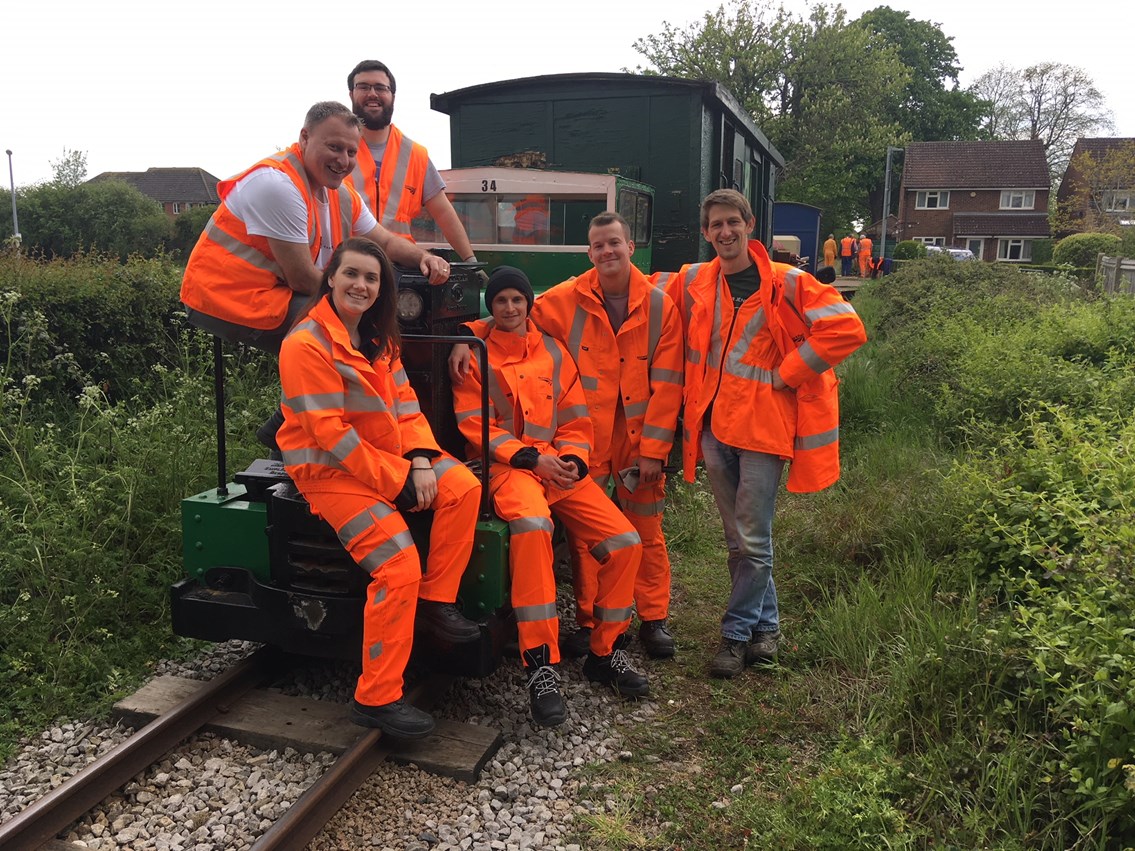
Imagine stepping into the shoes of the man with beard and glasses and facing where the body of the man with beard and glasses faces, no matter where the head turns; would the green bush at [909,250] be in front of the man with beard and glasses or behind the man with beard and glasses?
behind

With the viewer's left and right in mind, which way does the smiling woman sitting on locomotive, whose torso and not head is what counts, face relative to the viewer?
facing the viewer and to the right of the viewer

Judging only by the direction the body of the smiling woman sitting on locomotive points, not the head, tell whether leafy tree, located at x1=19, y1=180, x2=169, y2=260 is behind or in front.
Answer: behind

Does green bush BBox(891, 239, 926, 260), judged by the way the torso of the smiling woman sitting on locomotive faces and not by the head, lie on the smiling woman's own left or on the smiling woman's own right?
on the smiling woman's own left

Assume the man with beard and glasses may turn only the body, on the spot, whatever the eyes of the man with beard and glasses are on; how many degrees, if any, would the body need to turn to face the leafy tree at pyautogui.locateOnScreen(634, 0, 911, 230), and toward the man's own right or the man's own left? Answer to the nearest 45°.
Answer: approximately 135° to the man's own left

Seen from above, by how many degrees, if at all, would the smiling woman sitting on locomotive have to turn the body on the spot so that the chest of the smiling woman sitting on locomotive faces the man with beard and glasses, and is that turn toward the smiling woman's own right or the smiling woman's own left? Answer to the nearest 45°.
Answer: approximately 135° to the smiling woman's own left

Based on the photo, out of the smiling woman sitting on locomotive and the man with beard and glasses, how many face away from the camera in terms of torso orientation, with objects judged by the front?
0

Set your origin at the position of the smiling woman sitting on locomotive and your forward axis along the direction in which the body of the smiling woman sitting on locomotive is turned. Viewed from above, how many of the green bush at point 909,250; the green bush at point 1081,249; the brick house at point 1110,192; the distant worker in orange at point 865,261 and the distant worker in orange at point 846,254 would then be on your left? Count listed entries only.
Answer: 5

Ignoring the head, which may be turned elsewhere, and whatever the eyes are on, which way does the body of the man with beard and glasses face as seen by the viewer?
toward the camera

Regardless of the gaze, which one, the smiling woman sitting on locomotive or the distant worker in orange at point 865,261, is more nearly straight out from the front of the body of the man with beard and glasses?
the smiling woman sitting on locomotive

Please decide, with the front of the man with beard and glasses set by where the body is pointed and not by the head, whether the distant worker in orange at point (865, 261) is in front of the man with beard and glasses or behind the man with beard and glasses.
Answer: behind

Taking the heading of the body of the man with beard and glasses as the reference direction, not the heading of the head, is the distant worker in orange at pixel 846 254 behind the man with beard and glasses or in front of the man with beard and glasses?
behind

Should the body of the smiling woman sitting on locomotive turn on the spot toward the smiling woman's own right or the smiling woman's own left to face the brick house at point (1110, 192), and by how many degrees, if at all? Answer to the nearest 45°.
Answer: approximately 90° to the smiling woman's own left
